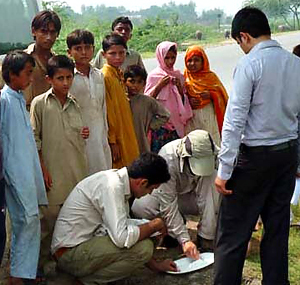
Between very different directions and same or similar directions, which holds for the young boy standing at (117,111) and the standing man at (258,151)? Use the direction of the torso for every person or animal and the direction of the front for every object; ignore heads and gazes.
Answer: very different directions

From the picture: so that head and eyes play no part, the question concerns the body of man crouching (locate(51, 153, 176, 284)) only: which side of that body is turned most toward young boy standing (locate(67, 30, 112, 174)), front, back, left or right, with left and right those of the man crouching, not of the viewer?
left

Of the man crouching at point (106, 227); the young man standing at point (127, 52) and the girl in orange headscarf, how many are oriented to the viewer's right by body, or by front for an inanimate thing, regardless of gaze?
1

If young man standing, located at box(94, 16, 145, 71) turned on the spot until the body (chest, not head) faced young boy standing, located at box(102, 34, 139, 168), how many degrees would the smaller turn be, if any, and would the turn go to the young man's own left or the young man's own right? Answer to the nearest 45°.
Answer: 0° — they already face them

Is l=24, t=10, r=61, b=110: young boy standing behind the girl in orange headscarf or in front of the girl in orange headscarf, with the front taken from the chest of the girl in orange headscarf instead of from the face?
in front
